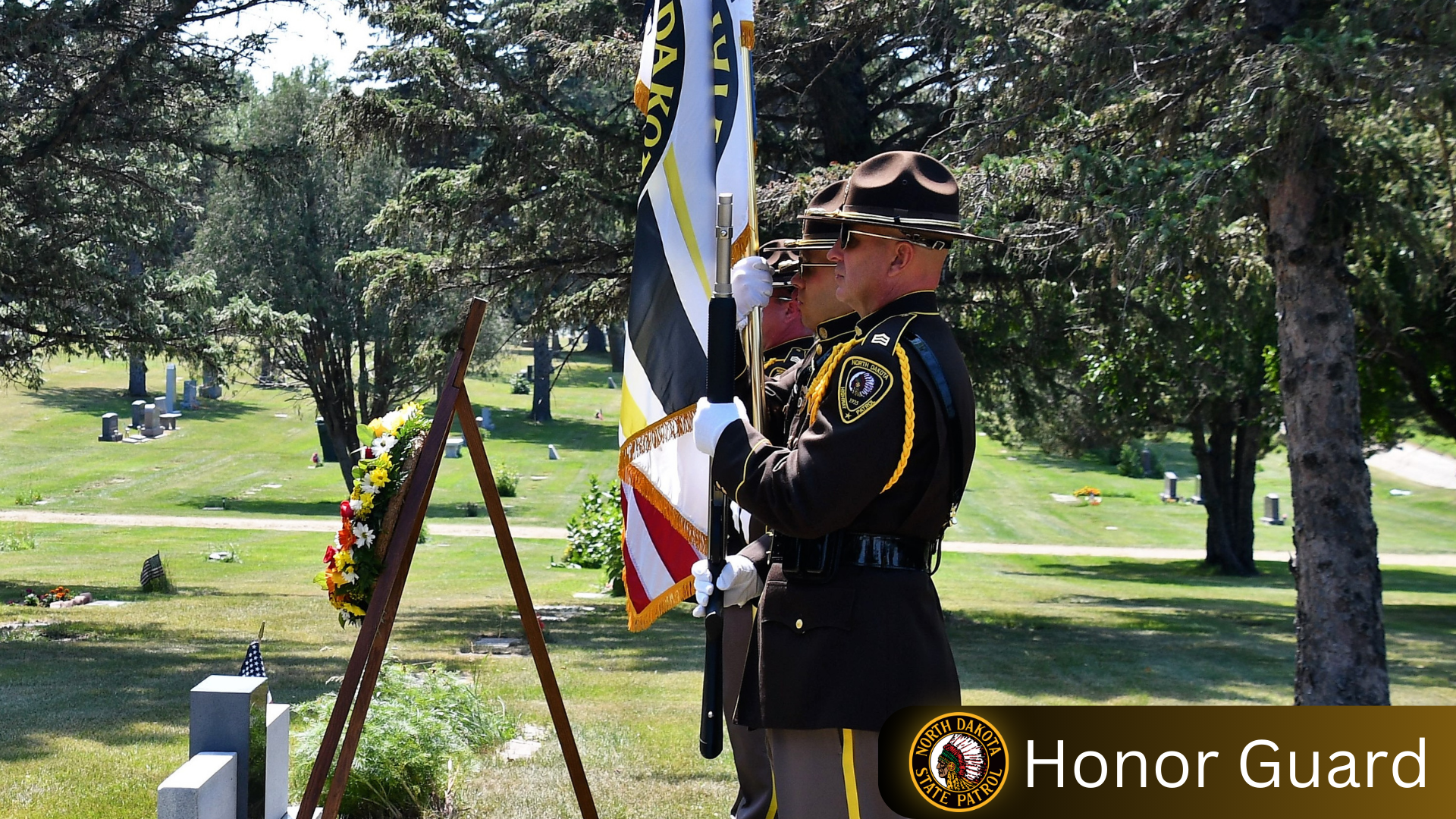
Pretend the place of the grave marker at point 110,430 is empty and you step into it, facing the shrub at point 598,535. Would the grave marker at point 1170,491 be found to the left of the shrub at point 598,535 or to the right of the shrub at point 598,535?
left

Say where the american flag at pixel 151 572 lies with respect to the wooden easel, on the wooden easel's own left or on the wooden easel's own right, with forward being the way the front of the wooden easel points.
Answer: on the wooden easel's own right

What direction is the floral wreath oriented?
to the viewer's left

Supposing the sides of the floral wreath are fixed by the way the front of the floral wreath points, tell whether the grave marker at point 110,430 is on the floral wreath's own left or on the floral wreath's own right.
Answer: on the floral wreath's own right

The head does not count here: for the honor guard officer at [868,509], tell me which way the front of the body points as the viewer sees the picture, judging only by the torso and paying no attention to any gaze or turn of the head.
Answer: to the viewer's left

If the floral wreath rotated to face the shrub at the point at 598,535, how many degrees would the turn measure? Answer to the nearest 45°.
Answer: approximately 90° to its right

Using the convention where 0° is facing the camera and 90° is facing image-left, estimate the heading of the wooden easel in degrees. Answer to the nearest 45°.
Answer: approximately 90°

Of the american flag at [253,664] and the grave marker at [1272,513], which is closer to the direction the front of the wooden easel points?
the american flag

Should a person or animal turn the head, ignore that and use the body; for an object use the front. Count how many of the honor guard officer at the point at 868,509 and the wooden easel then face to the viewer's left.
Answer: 2
